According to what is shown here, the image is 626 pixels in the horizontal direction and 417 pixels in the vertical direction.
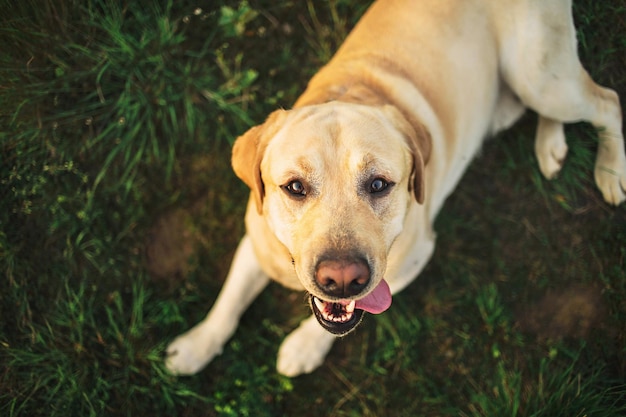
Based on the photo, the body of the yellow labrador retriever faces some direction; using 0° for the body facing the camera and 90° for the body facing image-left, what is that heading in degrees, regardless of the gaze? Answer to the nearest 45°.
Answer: approximately 45°
